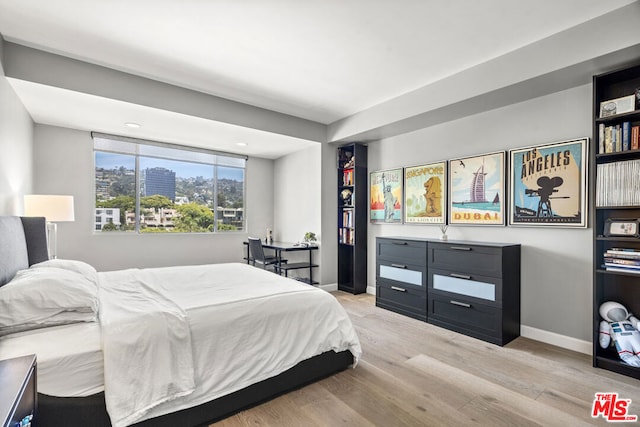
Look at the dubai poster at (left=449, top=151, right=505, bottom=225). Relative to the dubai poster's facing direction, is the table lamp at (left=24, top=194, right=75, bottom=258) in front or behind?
in front

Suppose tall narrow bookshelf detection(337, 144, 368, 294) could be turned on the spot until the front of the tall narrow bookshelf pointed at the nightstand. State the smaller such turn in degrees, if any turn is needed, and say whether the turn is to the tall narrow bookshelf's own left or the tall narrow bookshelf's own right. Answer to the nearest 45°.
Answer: approximately 45° to the tall narrow bookshelf's own left

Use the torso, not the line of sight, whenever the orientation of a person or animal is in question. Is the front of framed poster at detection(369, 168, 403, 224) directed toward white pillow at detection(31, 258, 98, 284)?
yes

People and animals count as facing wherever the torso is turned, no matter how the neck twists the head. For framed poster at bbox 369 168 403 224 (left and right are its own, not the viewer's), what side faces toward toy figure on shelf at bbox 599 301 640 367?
left

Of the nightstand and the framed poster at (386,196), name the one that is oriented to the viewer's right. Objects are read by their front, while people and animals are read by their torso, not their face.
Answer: the nightstand

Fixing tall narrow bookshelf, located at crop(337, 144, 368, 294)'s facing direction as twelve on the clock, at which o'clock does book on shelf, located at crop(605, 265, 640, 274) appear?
The book on shelf is roughly at 9 o'clock from the tall narrow bookshelf.

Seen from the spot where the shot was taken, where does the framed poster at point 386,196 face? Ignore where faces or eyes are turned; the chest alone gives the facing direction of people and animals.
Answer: facing the viewer and to the left of the viewer

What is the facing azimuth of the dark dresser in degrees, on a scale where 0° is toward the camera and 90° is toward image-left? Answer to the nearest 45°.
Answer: approximately 45°

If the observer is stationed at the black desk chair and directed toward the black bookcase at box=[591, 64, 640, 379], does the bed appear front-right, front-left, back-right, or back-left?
front-right

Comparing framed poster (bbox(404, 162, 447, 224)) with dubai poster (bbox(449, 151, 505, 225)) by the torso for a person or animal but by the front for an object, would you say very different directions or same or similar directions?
same or similar directions

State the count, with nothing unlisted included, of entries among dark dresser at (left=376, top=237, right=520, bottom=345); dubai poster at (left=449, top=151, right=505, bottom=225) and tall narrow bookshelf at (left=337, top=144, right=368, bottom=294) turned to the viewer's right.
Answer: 0

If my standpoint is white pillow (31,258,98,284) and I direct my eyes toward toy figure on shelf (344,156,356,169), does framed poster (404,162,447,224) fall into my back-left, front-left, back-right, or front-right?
front-right

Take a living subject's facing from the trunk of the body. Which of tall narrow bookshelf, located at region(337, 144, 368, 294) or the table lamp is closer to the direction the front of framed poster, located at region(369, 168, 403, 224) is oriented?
the table lamp

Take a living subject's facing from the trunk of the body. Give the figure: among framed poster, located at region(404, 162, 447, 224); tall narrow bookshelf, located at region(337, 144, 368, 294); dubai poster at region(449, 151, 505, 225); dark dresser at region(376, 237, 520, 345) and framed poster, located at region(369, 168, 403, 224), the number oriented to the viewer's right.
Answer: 0

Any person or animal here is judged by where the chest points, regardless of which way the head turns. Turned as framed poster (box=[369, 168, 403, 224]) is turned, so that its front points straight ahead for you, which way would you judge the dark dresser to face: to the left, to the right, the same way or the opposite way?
the same way

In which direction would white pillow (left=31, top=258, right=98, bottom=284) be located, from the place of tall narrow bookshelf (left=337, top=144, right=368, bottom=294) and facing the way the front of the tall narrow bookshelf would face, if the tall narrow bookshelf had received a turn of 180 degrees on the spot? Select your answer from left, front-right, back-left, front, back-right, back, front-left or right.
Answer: back
